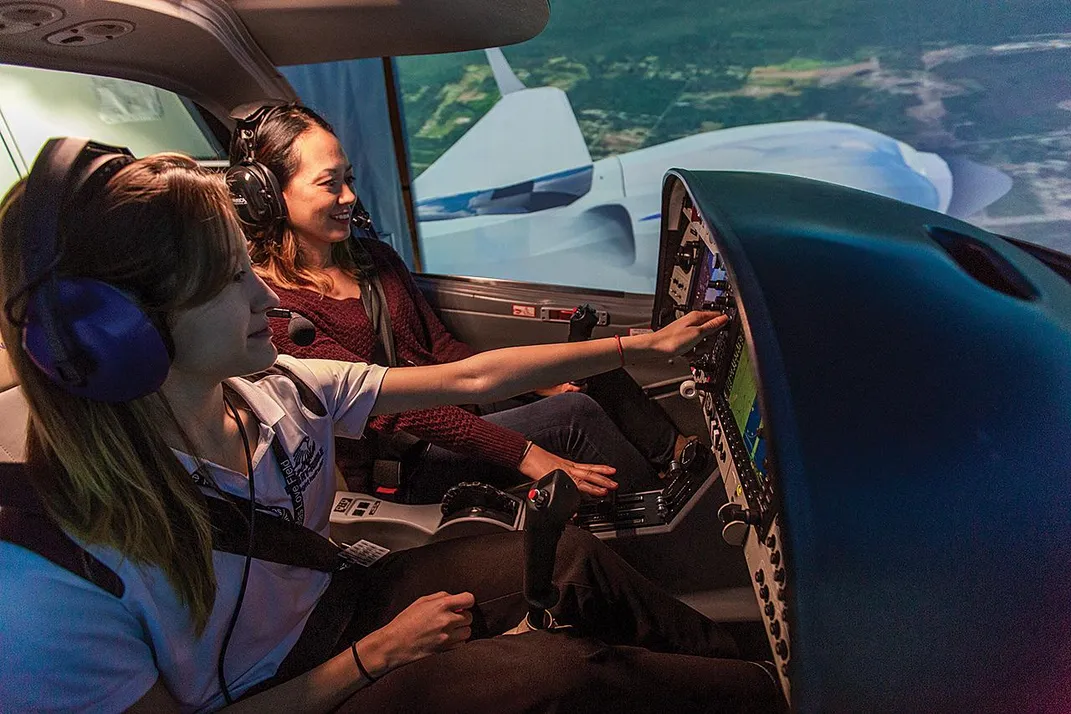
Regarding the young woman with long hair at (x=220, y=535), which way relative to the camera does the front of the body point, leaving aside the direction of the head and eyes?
to the viewer's right

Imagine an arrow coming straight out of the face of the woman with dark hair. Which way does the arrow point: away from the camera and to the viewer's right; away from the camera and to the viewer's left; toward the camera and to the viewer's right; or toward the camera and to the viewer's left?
toward the camera and to the viewer's right
